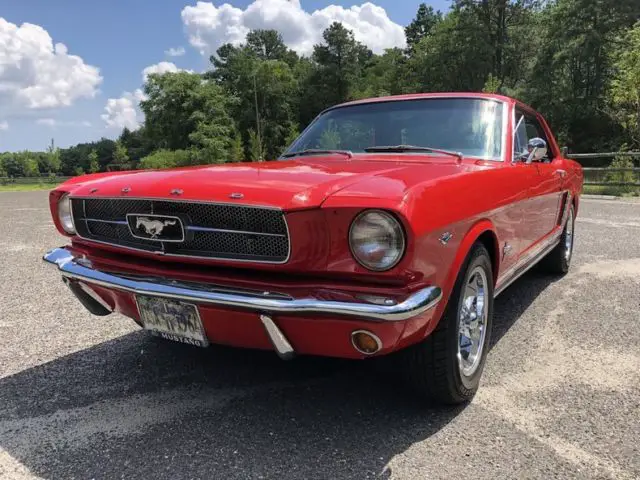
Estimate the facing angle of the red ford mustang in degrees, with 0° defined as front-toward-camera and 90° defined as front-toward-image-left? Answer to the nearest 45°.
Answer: approximately 45°

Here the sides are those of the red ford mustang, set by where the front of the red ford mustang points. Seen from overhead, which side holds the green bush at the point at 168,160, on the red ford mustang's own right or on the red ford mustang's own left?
on the red ford mustang's own right

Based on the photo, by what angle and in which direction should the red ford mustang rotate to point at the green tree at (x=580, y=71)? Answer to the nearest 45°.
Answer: approximately 180°

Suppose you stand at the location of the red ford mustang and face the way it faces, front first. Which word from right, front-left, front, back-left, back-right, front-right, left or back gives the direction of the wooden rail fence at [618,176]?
back
